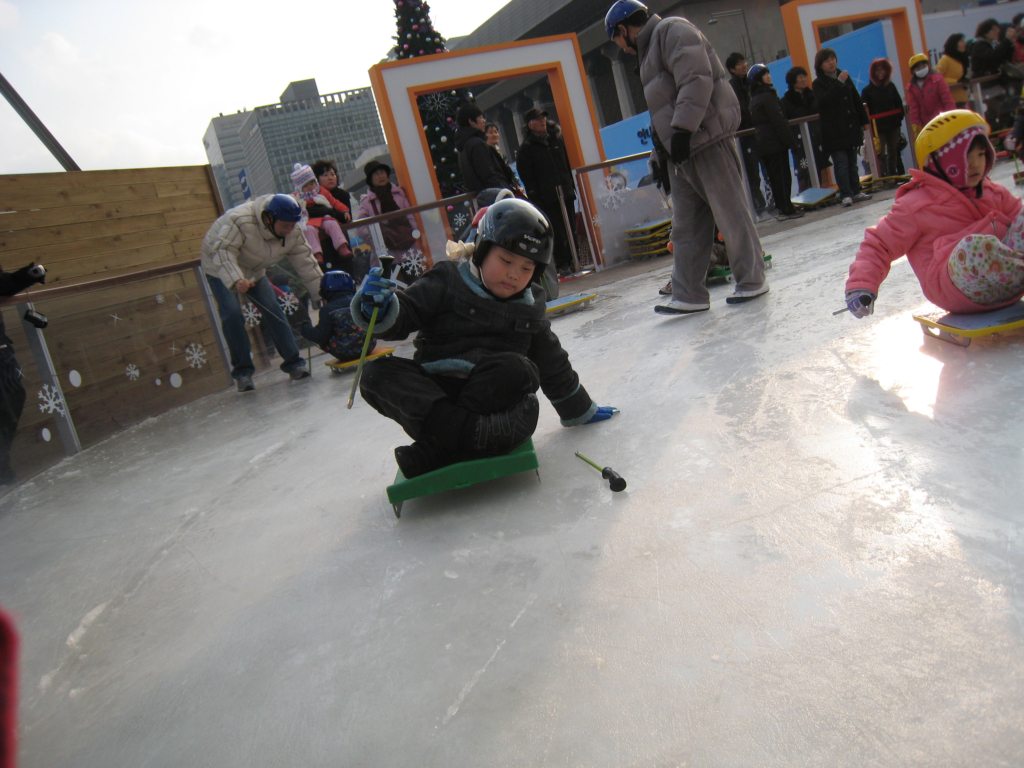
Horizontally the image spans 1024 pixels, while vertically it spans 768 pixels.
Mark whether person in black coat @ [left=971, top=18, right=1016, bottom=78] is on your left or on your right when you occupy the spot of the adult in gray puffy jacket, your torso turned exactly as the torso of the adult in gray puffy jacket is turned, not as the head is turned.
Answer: on your right

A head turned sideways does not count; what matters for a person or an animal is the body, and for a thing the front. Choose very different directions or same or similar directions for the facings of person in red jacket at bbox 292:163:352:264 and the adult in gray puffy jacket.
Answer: very different directions

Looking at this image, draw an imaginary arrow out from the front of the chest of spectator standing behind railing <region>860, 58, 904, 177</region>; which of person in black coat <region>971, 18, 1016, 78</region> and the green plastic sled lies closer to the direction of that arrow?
the green plastic sled

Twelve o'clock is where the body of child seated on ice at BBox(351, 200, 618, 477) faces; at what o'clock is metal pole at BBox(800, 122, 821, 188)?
The metal pole is roughly at 7 o'clock from the child seated on ice.

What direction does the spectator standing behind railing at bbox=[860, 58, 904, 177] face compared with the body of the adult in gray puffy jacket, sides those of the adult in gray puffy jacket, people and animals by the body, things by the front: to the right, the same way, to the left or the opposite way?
to the left

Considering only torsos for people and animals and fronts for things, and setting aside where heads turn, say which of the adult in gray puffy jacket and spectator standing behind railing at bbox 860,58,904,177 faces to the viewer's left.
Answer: the adult in gray puffy jacket

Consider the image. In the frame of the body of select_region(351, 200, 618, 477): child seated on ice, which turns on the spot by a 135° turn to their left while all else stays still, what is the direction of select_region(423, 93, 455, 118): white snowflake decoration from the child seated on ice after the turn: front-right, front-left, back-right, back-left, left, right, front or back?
front-left

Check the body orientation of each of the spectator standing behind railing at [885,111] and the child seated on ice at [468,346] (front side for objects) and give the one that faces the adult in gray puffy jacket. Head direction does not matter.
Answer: the spectator standing behind railing
